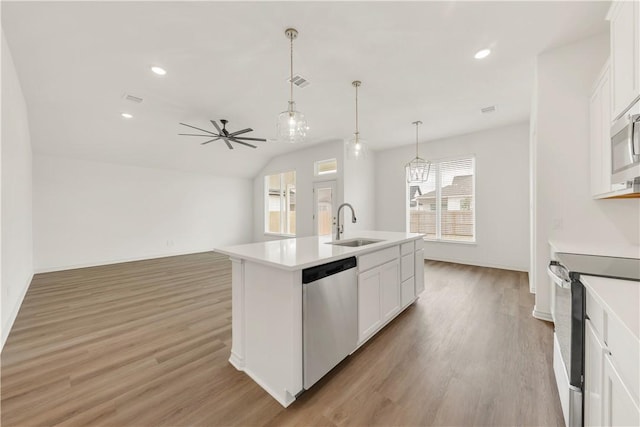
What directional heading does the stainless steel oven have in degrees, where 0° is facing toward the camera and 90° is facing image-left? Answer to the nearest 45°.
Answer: approximately 90°

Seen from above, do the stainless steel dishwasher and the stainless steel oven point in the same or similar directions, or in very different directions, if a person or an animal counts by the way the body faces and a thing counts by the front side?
very different directions

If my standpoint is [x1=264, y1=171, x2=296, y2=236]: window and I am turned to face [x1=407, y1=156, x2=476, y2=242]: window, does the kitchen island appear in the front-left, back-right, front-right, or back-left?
front-right

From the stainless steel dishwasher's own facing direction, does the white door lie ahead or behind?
behind

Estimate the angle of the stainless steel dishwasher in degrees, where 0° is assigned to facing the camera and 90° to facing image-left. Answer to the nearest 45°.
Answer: approximately 315°

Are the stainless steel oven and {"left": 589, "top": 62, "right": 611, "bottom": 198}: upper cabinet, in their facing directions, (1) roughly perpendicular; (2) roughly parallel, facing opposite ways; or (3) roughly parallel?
roughly parallel

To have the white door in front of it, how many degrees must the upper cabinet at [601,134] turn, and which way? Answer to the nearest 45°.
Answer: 0° — it already faces it

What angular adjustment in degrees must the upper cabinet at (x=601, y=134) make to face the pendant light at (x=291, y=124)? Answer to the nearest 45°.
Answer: approximately 45° to its left

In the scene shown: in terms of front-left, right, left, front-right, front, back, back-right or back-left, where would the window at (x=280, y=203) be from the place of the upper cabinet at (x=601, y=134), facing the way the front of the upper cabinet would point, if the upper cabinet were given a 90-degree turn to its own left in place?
right

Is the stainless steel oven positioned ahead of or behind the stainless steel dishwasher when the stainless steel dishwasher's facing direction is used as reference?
ahead

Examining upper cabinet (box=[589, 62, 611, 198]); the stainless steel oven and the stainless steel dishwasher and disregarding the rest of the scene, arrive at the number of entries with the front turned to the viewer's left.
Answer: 2

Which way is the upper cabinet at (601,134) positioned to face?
to the viewer's left
